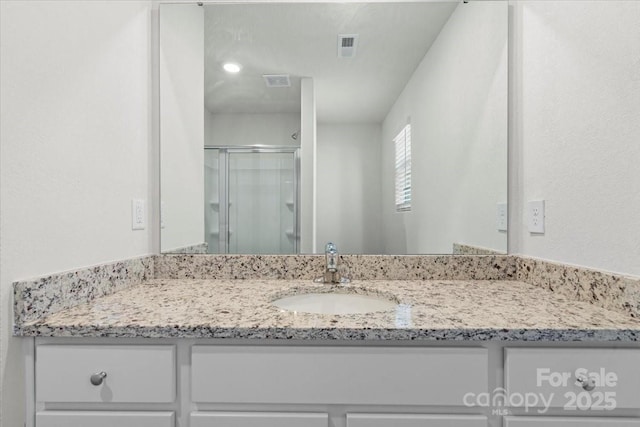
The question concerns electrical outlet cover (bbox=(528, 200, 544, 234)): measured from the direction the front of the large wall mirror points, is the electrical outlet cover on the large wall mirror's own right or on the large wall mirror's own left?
on the large wall mirror's own left

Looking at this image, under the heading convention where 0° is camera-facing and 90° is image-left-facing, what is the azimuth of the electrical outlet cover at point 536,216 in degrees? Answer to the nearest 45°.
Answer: approximately 45°

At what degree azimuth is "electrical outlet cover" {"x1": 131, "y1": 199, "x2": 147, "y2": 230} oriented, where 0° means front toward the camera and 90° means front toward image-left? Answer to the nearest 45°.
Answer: approximately 315°

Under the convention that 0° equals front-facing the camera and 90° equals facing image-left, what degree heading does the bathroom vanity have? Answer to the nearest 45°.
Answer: approximately 0°

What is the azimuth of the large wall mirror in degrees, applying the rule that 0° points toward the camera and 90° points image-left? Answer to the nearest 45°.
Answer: approximately 0°

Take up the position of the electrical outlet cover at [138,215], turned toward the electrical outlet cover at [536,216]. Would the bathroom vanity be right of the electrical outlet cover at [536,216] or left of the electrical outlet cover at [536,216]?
right

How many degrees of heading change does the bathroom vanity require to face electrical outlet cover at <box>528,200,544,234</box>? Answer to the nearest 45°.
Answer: approximately 135° to its left

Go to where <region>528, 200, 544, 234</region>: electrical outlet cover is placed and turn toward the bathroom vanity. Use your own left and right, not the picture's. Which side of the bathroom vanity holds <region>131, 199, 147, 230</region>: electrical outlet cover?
right
